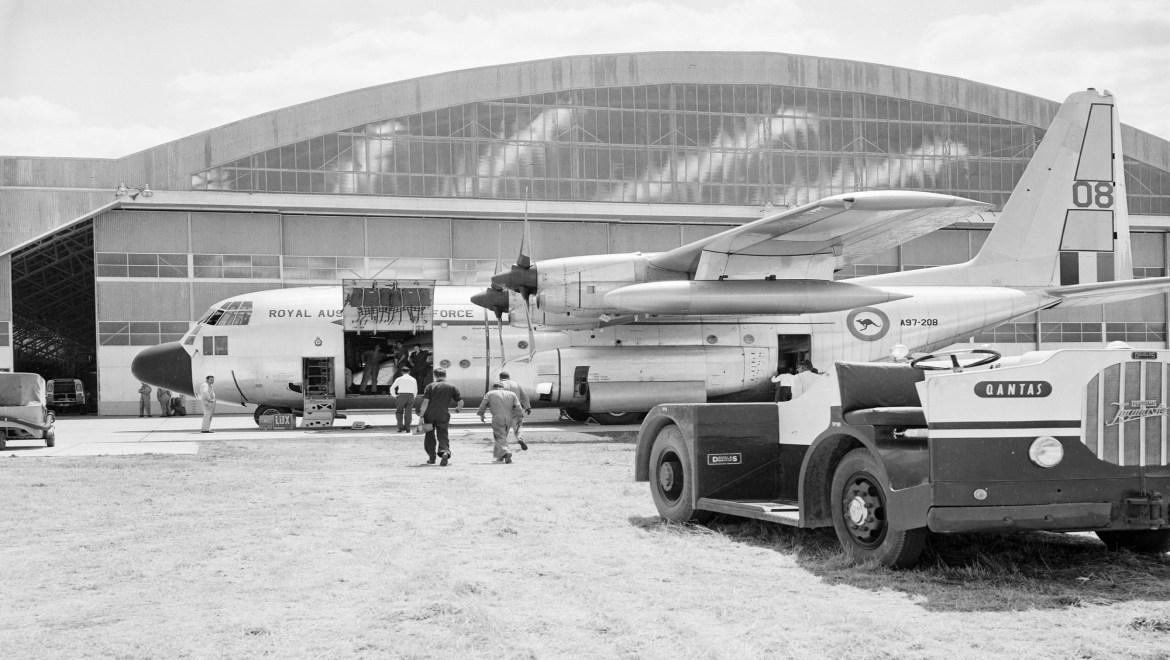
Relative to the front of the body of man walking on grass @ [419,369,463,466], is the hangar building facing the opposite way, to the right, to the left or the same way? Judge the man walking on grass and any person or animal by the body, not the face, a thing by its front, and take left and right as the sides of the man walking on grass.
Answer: the opposite way

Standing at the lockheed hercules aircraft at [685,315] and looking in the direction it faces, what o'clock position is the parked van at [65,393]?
The parked van is roughly at 1 o'clock from the lockheed hercules aircraft.

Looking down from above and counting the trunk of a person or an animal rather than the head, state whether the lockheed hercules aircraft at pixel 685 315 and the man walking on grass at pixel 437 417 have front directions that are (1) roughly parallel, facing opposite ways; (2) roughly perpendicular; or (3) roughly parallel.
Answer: roughly perpendicular

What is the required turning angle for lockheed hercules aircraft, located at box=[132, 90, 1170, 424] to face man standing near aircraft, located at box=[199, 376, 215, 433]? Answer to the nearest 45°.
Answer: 0° — it already faces them

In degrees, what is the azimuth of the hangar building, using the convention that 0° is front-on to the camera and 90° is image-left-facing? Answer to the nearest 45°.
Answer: approximately 0°

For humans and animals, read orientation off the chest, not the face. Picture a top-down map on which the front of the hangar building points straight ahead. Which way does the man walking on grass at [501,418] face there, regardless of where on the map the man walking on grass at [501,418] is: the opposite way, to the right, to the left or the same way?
the opposite way

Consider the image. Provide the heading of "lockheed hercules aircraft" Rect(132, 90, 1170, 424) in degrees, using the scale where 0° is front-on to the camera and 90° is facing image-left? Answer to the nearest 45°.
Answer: approximately 90°

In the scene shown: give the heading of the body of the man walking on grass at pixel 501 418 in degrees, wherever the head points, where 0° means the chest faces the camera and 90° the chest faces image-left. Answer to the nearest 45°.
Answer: approximately 180°

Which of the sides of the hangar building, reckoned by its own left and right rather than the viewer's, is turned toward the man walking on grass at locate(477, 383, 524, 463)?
front

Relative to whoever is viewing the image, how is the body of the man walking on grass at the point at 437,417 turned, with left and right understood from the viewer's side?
facing away from the viewer
